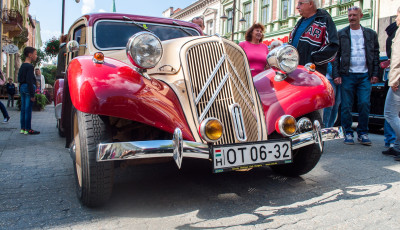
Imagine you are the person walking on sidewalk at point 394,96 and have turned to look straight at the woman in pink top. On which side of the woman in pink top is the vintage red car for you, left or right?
left

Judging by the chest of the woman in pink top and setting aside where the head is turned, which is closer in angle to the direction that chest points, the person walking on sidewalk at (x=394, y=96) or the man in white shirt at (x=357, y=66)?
the person walking on sidewalk

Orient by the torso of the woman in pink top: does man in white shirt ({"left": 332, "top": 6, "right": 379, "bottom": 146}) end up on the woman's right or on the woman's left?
on the woman's left

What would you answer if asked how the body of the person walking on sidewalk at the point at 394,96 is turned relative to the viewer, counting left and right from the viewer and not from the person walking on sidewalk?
facing to the left of the viewer

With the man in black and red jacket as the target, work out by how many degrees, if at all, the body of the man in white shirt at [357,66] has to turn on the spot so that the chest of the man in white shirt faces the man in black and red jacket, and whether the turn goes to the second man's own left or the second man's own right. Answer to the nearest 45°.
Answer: approximately 45° to the second man's own right

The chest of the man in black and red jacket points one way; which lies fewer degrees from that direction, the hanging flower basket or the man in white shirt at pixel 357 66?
the hanging flower basket

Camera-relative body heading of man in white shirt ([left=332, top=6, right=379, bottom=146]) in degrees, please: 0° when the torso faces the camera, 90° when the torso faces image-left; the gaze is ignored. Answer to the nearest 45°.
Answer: approximately 0°

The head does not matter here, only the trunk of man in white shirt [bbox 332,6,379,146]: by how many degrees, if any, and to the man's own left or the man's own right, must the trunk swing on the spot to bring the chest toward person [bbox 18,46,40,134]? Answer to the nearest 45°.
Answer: approximately 90° to the man's own right
